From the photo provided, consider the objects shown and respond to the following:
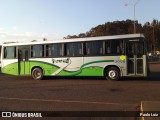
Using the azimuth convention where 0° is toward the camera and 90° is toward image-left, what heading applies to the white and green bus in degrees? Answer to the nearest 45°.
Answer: approximately 270°
